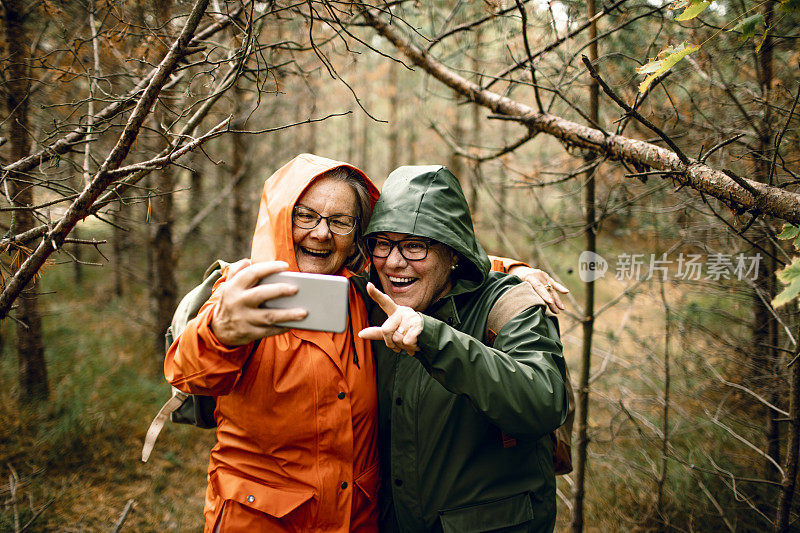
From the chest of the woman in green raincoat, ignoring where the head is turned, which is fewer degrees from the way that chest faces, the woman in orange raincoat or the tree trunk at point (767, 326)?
the woman in orange raincoat

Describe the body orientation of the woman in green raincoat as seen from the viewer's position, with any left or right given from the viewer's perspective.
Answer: facing the viewer and to the left of the viewer

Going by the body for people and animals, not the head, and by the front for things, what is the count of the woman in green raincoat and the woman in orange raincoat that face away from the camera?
0

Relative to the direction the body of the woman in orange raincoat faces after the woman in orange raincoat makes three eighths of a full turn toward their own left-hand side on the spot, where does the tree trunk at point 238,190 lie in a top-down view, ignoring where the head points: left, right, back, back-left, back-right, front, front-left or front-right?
front

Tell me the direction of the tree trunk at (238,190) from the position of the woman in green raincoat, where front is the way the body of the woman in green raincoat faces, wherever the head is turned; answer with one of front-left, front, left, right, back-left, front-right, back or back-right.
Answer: right

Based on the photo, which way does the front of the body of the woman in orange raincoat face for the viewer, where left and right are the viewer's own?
facing the viewer and to the right of the viewer

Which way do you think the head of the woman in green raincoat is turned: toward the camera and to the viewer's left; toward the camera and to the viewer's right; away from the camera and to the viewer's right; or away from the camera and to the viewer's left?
toward the camera and to the viewer's left
